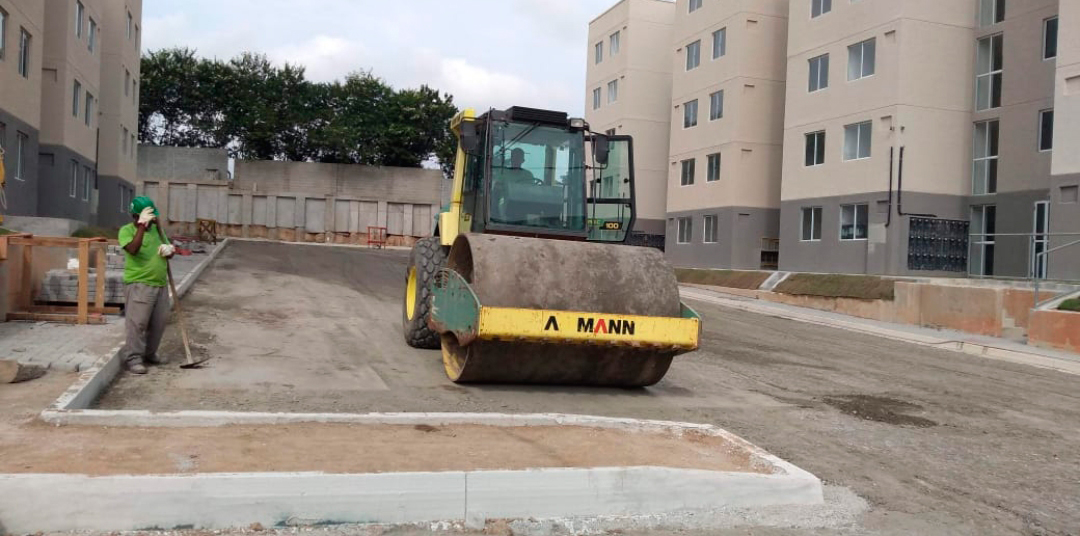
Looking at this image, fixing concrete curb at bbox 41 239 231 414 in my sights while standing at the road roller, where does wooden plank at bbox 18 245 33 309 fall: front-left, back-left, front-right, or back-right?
front-right

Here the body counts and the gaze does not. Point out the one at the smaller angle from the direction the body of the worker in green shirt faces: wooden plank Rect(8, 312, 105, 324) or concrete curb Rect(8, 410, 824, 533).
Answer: the concrete curb

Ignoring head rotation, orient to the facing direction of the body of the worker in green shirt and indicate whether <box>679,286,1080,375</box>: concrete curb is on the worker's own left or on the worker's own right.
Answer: on the worker's own left

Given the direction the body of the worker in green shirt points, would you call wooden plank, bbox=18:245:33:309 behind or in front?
behind

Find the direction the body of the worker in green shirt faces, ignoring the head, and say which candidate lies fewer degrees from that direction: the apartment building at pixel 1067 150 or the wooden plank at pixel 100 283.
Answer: the apartment building

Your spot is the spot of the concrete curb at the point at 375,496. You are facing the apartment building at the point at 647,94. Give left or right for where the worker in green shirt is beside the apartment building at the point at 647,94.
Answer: left

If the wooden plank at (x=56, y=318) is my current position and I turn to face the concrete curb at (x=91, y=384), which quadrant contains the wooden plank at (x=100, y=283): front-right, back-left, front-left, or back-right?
back-left

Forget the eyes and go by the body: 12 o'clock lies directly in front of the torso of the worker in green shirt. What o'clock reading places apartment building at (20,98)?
The apartment building is roughly at 7 o'clock from the worker in green shirt.

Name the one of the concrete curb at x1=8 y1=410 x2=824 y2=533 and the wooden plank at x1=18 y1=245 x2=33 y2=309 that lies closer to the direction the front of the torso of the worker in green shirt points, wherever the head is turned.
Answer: the concrete curb

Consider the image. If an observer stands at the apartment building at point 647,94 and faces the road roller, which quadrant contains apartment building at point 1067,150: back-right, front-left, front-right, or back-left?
front-left

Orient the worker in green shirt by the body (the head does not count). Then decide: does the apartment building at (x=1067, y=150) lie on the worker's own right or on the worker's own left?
on the worker's own left

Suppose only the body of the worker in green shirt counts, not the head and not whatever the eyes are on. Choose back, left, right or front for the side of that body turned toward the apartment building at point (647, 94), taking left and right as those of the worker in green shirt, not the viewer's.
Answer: left

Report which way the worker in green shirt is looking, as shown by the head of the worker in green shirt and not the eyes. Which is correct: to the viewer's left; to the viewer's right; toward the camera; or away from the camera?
toward the camera
